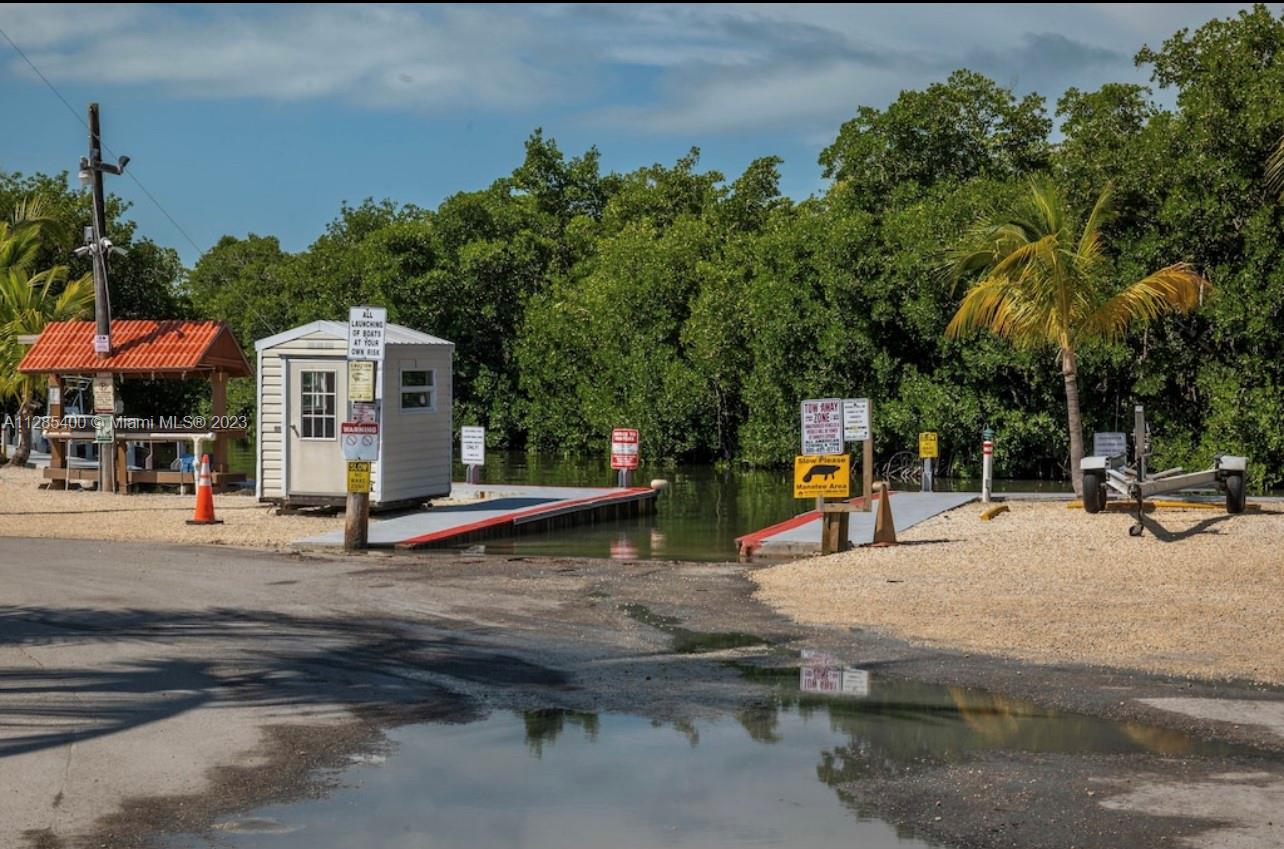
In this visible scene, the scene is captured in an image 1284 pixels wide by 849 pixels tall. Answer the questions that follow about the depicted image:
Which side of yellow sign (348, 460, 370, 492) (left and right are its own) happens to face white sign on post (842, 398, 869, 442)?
left

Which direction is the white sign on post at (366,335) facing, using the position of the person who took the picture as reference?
facing the viewer

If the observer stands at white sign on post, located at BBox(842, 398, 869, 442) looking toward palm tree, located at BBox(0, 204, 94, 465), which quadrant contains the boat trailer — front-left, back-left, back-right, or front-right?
back-right

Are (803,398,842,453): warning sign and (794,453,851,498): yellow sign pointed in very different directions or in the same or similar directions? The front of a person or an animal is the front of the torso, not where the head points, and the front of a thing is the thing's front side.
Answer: same or similar directions

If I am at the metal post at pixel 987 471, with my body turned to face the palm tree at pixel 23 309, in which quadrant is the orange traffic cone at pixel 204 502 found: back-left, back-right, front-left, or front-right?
front-left

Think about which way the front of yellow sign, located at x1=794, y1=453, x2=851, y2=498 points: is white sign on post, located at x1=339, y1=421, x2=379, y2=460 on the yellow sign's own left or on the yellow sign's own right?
on the yellow sign's own right

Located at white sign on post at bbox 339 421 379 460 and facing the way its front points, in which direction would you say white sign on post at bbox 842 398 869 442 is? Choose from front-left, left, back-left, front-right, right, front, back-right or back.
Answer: left

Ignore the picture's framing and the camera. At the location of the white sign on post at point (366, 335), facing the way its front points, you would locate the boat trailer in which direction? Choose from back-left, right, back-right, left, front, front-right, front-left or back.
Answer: left

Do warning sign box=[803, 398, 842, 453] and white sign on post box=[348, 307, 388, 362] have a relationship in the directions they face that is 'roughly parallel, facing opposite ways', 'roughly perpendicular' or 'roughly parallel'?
roughly parallel

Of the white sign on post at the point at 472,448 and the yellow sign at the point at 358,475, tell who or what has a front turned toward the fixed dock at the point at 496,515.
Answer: the white sign on post

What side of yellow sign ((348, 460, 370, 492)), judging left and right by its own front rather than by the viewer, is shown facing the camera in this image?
front

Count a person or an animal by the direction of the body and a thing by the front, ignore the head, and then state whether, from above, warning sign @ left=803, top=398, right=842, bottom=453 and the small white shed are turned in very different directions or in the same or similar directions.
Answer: same or similar directions

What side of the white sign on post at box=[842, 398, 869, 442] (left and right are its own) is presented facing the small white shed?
right
